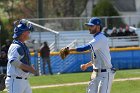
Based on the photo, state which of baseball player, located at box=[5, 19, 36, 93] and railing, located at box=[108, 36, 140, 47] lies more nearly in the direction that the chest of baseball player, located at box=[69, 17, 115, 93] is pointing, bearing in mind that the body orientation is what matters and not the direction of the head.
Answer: the baseball player

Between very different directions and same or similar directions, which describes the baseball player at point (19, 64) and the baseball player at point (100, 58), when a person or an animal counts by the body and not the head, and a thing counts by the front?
very different directions

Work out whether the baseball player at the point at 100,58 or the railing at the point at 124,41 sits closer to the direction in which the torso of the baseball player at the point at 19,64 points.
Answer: the baseball player

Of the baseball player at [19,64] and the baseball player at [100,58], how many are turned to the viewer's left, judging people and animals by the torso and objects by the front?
1

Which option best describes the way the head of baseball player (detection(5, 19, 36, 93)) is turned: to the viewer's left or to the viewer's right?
to the viewer's right

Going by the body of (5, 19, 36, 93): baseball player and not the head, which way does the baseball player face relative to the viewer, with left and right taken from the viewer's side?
facing to the right of the viewer

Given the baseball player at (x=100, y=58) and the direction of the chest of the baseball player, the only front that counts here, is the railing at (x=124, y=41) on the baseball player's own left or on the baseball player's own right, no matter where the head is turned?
on the baseball player's own right

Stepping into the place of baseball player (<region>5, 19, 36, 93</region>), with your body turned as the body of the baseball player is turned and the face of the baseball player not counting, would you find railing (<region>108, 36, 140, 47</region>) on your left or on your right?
on your left

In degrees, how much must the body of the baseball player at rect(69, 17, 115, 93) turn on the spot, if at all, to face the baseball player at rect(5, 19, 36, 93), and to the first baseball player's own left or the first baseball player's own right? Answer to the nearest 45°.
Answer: approximately 45° to the first baseball player's own left

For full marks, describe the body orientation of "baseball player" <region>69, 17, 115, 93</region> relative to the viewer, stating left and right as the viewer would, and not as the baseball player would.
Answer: facing to the left of the viewer

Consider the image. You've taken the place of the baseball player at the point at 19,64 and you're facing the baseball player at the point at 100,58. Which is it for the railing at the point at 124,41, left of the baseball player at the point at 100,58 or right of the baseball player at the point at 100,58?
left
